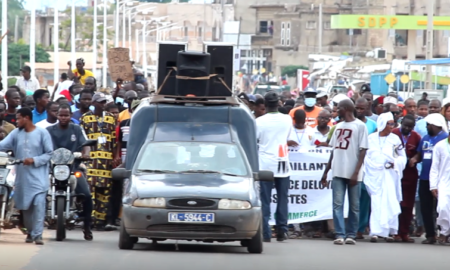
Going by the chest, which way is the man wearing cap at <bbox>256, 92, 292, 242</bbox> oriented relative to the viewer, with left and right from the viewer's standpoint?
facing away from the viewer

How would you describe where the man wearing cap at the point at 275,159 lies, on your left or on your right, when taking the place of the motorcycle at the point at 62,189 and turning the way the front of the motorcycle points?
on your left

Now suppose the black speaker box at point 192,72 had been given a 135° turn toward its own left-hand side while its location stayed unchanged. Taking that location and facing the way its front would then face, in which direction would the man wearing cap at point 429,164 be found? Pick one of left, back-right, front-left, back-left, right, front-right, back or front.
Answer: front-right

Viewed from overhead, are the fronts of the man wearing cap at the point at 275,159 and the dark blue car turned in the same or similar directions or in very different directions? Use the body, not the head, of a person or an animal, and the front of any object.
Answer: very different directions

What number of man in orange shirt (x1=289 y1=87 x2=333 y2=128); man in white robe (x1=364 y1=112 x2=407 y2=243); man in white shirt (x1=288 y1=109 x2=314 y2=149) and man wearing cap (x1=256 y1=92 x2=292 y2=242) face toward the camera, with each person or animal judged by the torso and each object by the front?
3

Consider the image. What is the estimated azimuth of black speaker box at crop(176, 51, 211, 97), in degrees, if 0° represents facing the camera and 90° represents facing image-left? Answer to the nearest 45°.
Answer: approximately 0°

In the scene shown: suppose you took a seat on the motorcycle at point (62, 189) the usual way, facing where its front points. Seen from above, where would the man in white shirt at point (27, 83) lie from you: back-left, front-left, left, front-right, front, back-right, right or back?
back

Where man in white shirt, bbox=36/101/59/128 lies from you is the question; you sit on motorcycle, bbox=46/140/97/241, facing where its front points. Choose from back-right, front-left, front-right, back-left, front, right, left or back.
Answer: back
